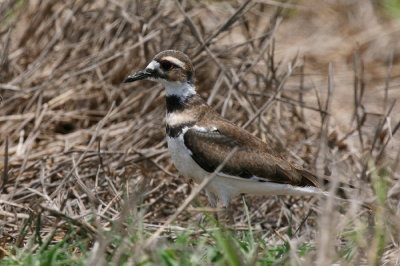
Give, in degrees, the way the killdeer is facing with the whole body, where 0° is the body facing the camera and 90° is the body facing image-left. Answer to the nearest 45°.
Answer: approximately 90°
